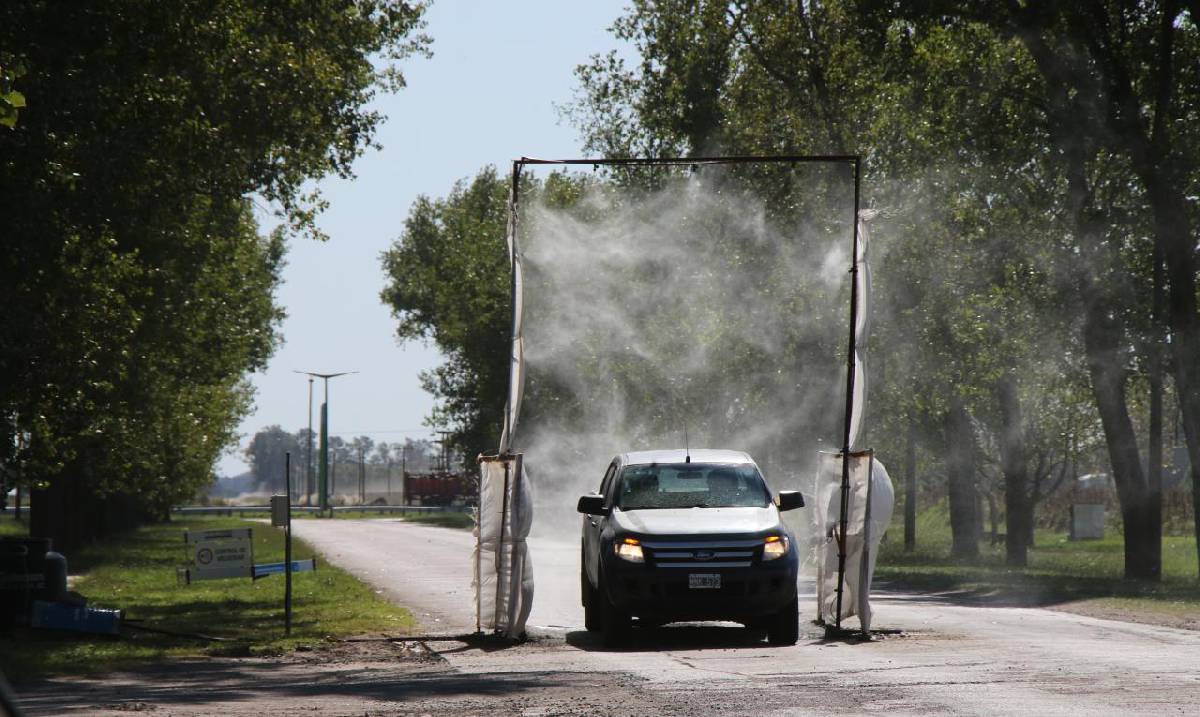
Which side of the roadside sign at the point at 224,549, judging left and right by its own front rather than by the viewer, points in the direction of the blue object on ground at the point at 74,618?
front

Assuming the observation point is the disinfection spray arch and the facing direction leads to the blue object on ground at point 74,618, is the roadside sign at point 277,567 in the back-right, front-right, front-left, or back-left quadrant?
front-right

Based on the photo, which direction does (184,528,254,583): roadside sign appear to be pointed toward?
toward the camera

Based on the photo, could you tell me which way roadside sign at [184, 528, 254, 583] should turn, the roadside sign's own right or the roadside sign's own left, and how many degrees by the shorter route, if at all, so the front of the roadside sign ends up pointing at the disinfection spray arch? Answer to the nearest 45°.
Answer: approximately 45° to the roadside sign's own left
